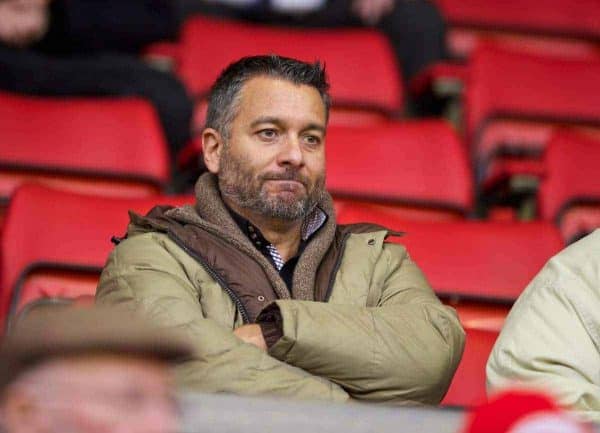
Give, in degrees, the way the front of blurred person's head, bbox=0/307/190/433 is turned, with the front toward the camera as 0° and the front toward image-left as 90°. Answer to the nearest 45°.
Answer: approximately 315°

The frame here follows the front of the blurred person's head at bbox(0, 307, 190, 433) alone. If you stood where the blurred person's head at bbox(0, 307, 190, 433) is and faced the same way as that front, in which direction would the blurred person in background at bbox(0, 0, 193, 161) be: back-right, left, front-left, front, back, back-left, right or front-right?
back-left

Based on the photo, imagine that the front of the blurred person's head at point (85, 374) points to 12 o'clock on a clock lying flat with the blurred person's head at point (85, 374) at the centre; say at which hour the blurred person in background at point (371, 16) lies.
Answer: the blurred person in background at point (371, 16) is roughly at 8 o'clock from the blurred person's head at point (85, 374).

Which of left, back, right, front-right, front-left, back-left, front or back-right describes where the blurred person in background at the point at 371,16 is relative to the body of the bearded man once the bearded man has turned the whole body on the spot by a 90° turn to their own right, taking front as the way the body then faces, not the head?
back-right

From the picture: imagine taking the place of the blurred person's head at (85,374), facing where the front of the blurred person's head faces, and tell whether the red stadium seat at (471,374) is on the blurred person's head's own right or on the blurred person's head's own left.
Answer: on the blurred person's head's own left

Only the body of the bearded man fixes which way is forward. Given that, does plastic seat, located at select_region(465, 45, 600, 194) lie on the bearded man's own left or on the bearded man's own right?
on the bearded man's own left

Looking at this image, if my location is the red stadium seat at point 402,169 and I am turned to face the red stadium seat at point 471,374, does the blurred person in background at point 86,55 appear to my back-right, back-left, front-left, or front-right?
back-right

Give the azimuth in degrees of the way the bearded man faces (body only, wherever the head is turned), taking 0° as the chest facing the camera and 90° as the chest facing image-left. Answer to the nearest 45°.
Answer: approximately 315°
